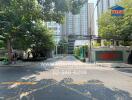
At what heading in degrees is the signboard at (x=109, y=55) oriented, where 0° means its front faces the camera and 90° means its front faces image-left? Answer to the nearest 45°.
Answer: approximately 0°
